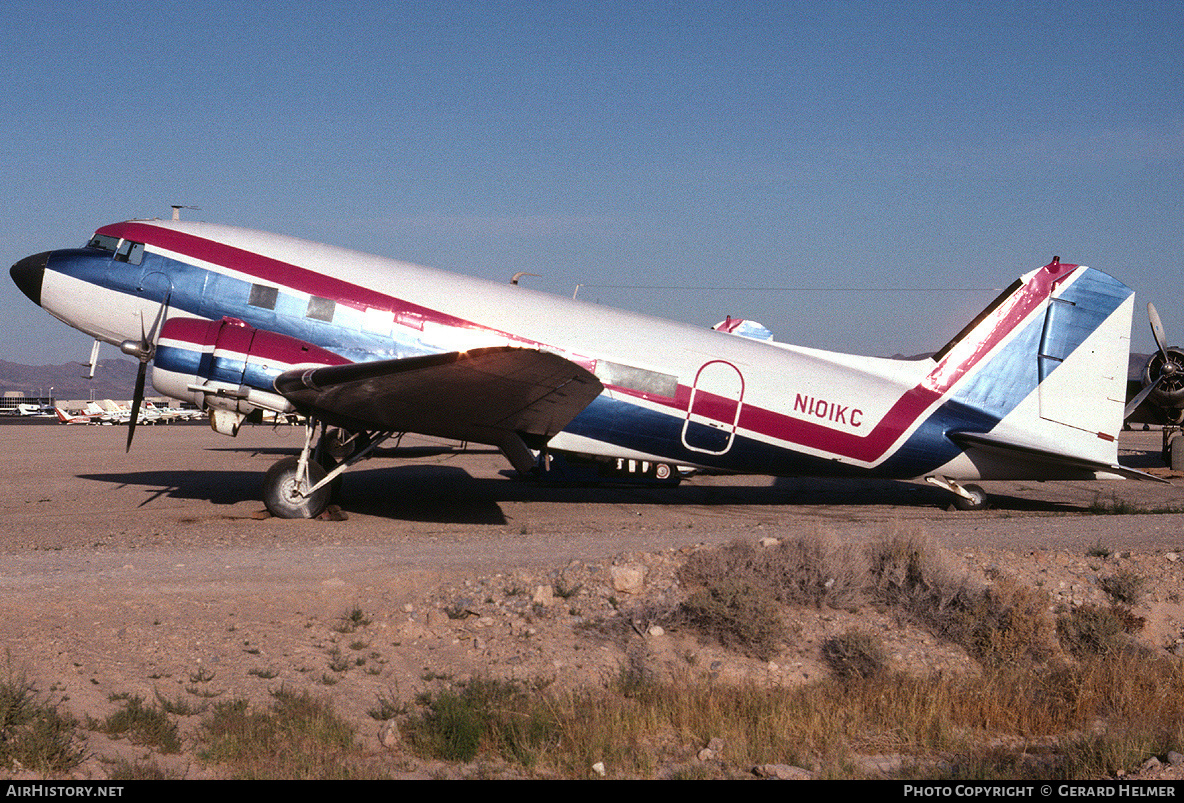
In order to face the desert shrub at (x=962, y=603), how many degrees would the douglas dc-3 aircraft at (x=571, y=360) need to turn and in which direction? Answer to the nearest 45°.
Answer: approximately 135° to its left

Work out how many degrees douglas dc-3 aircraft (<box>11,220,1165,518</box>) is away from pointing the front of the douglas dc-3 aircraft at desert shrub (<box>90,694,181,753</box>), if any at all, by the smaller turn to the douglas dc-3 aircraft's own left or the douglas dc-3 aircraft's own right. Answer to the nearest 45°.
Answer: approximately 90° to the douglas dc-3 aircraft's own left

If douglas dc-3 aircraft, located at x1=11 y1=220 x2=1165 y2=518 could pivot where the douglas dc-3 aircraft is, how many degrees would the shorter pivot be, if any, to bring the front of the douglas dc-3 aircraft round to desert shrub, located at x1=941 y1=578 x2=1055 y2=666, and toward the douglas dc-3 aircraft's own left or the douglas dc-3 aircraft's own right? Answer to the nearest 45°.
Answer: approximately 135° to the douglas dc-3 aircraft's own left

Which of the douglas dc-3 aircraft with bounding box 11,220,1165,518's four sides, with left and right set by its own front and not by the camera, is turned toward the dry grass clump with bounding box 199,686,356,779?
left

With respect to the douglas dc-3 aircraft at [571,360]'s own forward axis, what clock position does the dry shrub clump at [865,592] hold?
The dry shrub clump is roughly at 8 o'clock from the douglas dc-3 aircraft.

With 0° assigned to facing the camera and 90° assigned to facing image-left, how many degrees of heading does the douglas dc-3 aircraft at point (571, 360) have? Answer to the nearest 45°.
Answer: approximately 90°

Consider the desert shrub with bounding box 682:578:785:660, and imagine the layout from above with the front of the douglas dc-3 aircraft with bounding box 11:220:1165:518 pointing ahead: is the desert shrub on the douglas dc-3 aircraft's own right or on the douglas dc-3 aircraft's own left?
on the douglas dc-3 aircraft's own left
